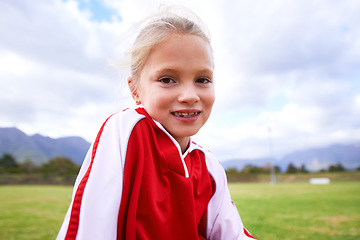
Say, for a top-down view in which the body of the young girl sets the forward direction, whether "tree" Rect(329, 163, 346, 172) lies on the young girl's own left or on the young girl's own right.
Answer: on the young girl's own left

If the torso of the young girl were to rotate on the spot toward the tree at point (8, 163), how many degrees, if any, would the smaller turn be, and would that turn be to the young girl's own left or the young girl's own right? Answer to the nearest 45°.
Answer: approximately 180°

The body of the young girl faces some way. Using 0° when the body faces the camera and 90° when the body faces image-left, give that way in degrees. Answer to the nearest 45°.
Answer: approximately 315°

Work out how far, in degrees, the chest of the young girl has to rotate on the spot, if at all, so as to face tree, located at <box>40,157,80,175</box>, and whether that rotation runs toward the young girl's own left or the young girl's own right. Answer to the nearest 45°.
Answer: approximately 135° to the young girl's own left
